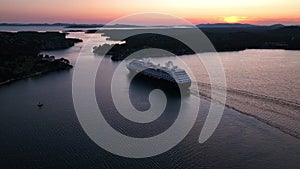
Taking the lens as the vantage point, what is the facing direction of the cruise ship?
facing away from the viewer and to the left of the viewer
